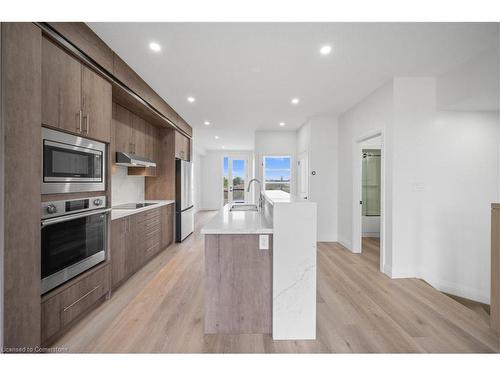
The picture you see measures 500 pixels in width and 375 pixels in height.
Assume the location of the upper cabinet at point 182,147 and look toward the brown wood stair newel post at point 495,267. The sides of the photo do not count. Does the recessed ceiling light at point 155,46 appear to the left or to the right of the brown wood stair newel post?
right

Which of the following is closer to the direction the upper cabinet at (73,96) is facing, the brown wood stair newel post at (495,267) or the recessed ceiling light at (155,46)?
the brown wood stair newel post

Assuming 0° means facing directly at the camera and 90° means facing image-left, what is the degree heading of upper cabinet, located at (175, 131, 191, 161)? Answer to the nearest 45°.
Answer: approximately 270°

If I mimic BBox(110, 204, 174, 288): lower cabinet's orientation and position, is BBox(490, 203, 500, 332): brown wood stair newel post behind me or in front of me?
in front

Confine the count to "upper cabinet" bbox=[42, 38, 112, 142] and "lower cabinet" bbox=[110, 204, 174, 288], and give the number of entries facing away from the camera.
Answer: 0

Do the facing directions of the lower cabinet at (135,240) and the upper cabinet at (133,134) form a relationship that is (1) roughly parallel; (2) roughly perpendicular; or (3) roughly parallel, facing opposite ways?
roughly parallel

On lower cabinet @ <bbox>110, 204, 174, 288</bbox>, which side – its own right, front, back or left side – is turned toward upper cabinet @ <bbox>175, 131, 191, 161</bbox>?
left

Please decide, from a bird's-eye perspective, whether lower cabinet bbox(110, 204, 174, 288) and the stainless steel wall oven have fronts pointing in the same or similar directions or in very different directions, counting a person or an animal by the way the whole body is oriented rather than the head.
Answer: same or similar directions

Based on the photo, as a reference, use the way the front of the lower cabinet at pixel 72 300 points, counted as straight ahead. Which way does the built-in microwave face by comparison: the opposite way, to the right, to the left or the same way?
the same way

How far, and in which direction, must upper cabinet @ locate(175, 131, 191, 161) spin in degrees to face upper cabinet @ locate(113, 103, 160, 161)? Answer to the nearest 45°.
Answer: approximately 135° to its right

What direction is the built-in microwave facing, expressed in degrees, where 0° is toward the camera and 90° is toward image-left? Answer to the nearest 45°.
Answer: approximately 315°

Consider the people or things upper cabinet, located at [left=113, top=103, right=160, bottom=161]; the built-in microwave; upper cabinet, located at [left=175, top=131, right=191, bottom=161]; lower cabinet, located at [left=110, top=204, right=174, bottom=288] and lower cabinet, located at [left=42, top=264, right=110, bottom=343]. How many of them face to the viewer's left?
0

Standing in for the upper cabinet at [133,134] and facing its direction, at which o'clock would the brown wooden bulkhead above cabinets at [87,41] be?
the brown wooden bulkhead above cabinets at [87,41] is roughly at 2 o'clock from the upper cabinet at [133,134].

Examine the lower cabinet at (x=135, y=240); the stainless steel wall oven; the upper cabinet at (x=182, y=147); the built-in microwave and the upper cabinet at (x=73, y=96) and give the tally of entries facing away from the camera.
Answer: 0

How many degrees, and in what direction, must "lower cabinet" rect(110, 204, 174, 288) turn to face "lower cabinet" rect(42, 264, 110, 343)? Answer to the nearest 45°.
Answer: approximately 45° to its right

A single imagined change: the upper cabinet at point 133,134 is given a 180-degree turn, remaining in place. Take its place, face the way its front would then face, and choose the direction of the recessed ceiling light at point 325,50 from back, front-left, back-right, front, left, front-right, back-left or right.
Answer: back

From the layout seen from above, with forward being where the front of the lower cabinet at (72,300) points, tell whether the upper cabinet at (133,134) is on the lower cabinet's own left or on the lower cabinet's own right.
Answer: on the lower cabinet's own left

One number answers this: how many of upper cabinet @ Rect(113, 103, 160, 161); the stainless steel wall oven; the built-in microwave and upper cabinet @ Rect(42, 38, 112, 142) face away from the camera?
0

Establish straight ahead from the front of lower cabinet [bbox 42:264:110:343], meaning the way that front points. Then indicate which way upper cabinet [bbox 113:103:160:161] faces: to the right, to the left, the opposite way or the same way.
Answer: the same way
